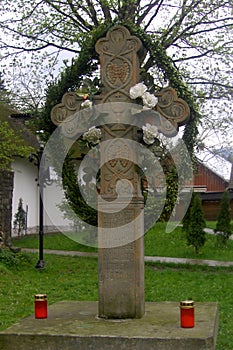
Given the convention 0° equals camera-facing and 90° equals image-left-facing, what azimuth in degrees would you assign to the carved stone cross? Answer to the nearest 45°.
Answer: approximately 0°

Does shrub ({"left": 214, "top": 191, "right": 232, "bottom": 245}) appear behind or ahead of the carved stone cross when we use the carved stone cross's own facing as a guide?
behind
